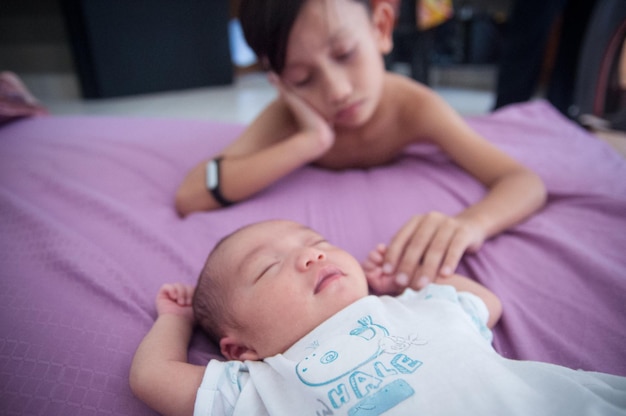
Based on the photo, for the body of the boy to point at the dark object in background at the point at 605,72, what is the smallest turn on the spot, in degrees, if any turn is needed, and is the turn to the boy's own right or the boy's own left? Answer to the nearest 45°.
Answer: approximately 135° to the boy's own left

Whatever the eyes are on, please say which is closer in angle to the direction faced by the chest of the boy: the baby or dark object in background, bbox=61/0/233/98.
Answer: the baby

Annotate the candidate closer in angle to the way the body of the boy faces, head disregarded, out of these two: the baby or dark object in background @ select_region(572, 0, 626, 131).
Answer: the baby

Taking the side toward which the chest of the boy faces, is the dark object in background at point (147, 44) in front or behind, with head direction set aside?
behind

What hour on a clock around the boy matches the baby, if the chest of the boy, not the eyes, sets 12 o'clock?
The baby is roughly at 12 o'clock from the boy.

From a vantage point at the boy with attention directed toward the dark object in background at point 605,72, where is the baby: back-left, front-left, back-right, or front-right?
back-right

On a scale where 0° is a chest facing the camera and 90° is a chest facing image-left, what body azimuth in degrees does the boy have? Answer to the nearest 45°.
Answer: approximately 0°

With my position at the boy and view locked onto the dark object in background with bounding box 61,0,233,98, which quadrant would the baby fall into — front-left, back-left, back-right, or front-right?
back-left
